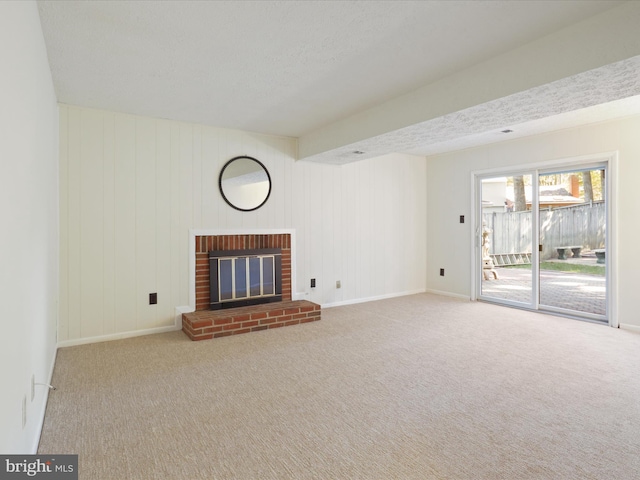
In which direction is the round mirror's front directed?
toward the camera

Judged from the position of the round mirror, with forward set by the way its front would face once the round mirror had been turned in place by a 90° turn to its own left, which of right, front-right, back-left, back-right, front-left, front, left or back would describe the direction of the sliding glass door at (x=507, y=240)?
front

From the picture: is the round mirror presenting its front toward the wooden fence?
no

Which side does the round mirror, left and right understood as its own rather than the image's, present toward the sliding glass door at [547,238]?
left

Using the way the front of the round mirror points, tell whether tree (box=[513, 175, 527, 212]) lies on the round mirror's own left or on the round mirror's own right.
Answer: on the round mirror's own left

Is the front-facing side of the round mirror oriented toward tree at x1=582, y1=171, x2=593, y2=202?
no

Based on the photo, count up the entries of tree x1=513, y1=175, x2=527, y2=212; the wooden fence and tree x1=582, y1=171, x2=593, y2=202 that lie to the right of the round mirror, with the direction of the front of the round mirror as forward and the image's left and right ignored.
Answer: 0
